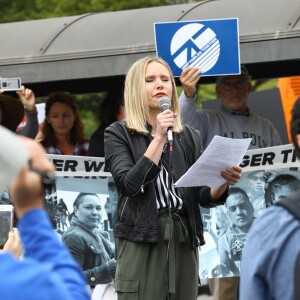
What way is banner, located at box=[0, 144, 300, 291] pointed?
toward the camera

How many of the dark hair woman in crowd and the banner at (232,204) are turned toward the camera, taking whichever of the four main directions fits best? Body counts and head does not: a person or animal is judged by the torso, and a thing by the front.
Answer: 2

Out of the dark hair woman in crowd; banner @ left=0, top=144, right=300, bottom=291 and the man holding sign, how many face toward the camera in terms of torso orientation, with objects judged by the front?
3

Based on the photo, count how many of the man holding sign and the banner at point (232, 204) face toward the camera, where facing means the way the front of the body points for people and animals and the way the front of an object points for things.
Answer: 2

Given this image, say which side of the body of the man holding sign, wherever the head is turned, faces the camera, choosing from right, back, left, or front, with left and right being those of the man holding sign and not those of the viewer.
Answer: front
